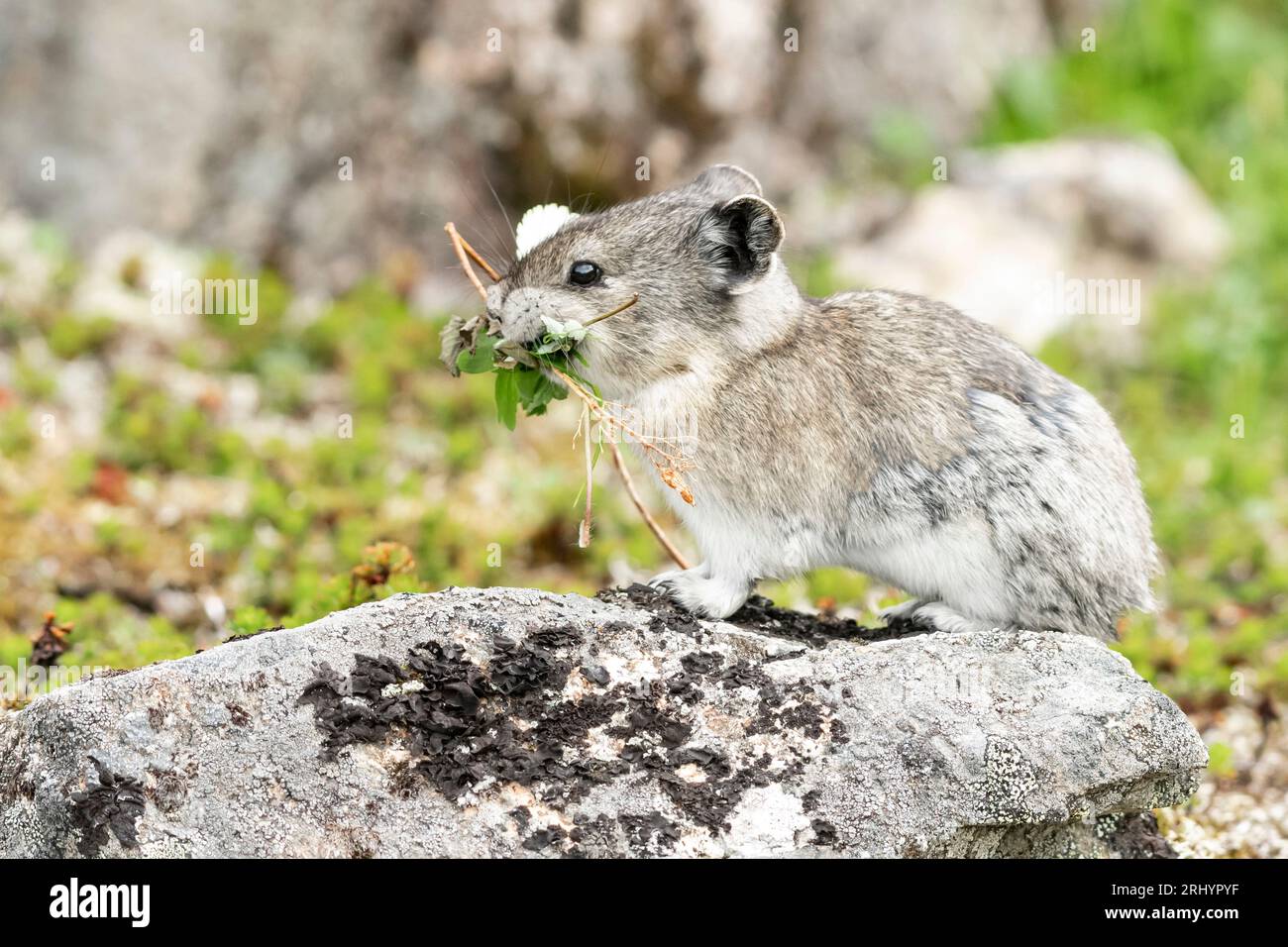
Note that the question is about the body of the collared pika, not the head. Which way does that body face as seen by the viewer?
to the viewer's left
